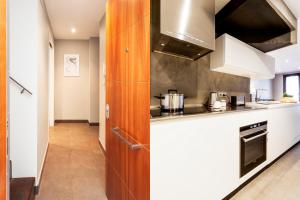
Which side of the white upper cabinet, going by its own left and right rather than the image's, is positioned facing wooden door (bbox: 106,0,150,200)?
right

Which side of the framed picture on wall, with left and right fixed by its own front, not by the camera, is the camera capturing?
front

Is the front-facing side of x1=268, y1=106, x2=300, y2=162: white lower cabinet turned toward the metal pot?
no
